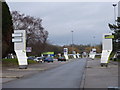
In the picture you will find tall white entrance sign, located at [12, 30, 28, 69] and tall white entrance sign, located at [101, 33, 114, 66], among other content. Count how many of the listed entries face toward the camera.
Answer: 2

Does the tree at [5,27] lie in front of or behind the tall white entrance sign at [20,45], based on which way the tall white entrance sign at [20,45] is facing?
behind

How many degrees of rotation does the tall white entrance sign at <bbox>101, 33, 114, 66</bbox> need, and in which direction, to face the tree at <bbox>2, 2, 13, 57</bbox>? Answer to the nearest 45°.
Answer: approximately 90° to its right

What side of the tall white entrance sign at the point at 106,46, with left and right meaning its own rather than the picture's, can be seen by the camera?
front

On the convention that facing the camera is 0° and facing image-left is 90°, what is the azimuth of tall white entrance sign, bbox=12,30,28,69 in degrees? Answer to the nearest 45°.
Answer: approximately 0°

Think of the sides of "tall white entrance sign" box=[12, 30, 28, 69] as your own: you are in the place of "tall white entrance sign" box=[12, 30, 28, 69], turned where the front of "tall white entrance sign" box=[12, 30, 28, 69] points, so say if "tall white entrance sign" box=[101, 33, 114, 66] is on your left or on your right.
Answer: on your left

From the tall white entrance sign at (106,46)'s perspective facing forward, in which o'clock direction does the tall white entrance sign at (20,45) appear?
the tall white entrance sign at (20,45) is roughly at 2 o'clock from the tall white entrance sign at (106,46).
